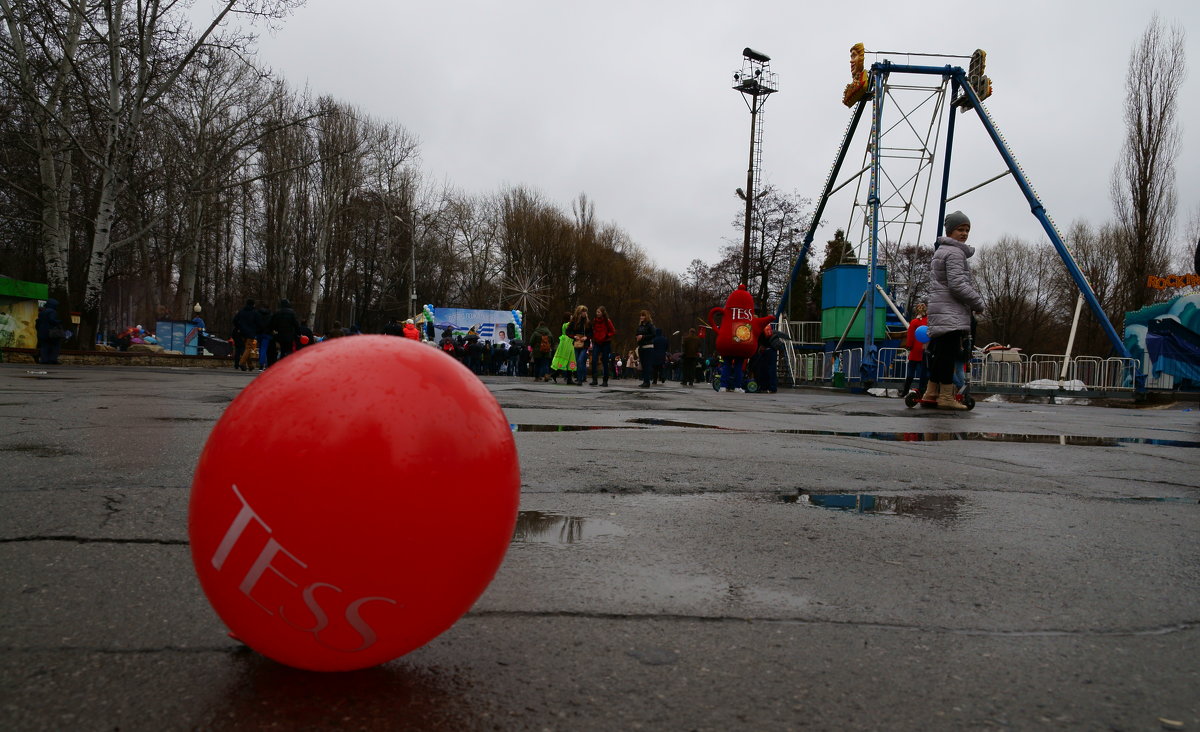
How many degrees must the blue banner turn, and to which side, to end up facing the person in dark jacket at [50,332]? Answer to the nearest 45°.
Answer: approximately 45° to its right

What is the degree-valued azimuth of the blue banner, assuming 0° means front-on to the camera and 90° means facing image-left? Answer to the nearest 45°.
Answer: approximately 0°

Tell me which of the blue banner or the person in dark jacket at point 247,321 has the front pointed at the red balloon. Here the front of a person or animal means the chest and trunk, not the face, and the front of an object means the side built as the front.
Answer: the blue banner

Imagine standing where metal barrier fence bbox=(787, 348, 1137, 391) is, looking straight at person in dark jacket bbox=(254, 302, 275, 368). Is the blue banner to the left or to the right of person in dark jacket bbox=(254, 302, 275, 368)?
right
